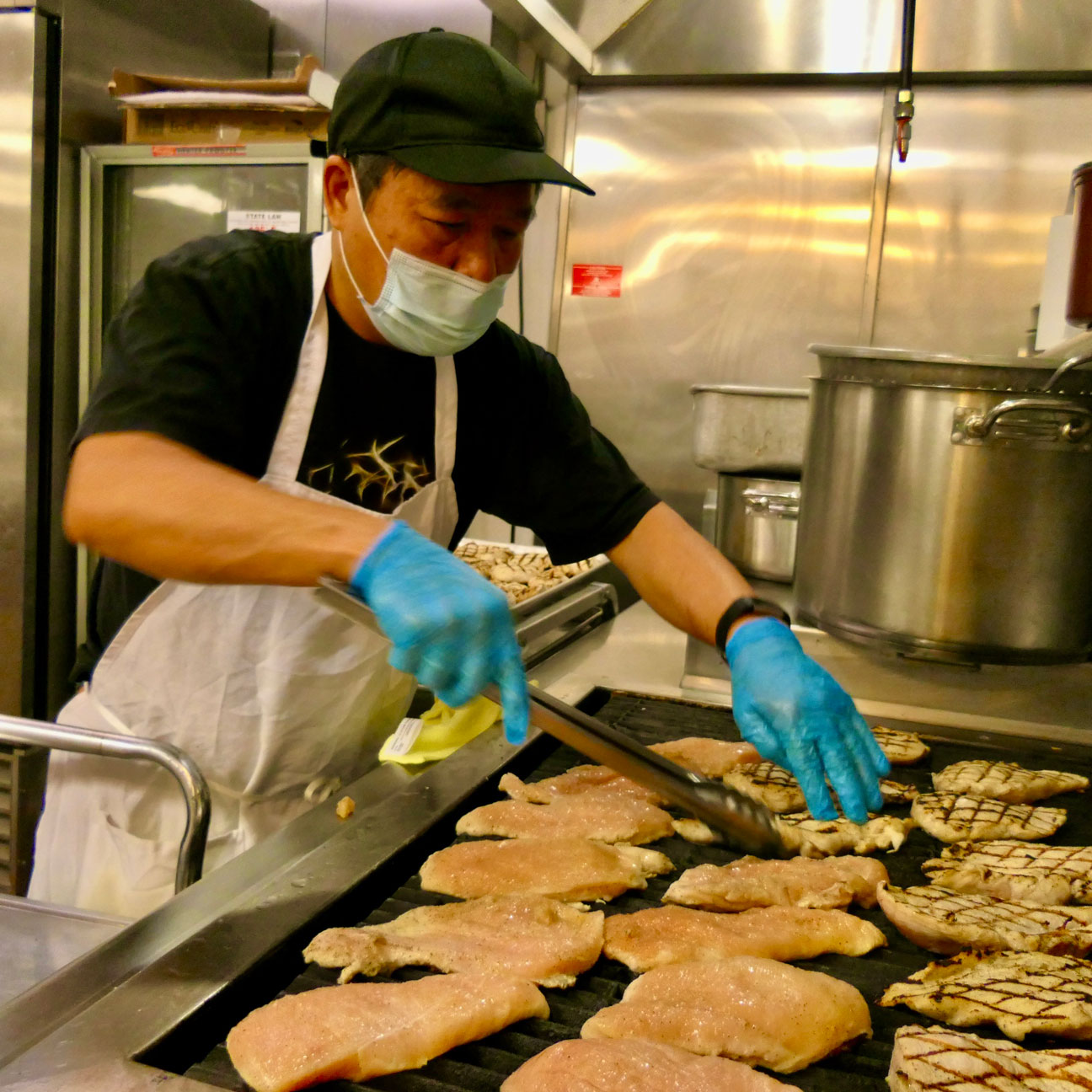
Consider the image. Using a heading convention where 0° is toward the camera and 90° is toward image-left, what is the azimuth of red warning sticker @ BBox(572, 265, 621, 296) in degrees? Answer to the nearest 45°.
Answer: approximately 0°

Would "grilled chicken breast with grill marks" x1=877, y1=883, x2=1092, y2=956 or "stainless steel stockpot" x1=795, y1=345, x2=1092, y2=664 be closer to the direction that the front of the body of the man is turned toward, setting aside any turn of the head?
the grilled chicken breast with grill marks

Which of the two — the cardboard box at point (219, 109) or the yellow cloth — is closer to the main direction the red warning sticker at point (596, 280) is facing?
the yellow cloth

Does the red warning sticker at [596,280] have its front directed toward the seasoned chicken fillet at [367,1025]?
yes

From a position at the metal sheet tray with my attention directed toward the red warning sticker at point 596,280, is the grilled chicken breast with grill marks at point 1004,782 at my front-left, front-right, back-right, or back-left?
back-right

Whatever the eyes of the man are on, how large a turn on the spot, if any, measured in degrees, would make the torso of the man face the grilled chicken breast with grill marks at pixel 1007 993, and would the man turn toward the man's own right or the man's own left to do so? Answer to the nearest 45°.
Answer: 0° — they already face it

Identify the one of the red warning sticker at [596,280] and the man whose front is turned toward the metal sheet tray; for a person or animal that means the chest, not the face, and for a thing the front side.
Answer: the red warning sticker

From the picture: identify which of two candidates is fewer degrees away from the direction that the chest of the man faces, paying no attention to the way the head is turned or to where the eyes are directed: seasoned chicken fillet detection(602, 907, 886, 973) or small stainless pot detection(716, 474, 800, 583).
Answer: the seasoned chicken fillet

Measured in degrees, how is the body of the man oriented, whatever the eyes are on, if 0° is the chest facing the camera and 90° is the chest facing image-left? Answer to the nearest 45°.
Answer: approximately 315°

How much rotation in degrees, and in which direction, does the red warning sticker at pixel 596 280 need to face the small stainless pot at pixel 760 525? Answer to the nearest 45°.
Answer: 0° — it already faces it
